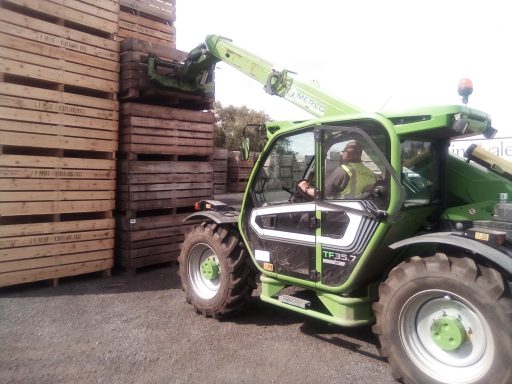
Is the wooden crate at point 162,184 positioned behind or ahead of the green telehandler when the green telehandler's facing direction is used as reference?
ahead

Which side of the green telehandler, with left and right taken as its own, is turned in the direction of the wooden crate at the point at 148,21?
front

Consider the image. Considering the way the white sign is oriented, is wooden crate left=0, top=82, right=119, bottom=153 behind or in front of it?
in front

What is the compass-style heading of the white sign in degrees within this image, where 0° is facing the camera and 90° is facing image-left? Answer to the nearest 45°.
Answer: approximately 0°

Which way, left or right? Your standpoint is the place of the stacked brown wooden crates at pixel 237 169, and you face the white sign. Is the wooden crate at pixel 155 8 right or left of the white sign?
right

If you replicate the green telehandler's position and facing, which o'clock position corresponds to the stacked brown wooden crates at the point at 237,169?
The stacked brown wooden crates is roughly at 1 o'clock from the green telehandler.

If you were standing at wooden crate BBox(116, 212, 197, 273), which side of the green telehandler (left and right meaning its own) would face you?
front

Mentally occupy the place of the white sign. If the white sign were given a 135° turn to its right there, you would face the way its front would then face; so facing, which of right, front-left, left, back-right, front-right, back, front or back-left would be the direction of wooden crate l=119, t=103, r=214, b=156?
left

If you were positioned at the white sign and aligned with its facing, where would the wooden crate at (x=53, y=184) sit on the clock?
The wooden crate is roughly at 1 o'clock from the white sign.

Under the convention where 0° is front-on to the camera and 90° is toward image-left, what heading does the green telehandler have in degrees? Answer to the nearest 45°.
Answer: approximately 135°

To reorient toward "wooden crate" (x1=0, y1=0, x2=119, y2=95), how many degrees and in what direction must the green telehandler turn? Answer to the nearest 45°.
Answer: approximately 45° to its left

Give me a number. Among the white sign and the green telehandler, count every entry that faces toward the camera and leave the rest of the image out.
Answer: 1

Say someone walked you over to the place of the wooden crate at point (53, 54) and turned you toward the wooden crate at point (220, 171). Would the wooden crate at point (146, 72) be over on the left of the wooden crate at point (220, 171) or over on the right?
right
